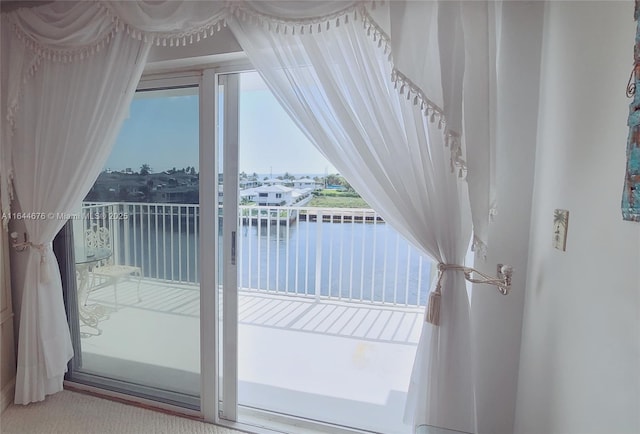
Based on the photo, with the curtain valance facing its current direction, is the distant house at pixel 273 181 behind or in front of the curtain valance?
behind

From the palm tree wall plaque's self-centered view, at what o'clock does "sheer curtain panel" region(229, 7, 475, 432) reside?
The sheer curtain panel is roughly at 1 o'clock from the palm tree wall plaque.

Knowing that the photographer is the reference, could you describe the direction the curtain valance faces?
facing the viewer

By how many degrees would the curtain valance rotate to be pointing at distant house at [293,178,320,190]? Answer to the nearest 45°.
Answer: approximately 180°

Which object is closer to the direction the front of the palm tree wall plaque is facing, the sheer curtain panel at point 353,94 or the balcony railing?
the sheer curtain panel

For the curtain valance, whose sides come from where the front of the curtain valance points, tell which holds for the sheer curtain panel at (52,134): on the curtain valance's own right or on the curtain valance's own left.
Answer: on the curtain valance's own right

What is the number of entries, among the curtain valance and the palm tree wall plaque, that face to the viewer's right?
0

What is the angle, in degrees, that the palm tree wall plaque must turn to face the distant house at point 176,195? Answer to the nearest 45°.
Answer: approximately 45° to its right

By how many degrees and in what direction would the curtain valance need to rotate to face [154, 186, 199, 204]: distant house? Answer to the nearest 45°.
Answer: approximately 135° to its right

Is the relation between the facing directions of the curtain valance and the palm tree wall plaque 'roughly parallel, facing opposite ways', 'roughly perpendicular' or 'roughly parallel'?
roughly perpendicular

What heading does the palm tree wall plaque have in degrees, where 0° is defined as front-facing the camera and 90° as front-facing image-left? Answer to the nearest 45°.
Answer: approximately 45°
